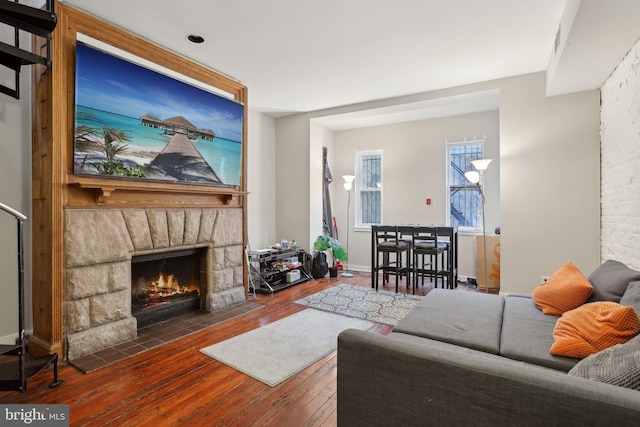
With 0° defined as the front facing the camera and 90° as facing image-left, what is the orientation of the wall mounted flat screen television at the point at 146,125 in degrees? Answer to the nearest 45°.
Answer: approximately 315°

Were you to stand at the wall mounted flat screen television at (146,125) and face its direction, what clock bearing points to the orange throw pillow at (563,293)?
The orange throw pillow is roughly at 12 o'clock from the wall mounted flat screen television.

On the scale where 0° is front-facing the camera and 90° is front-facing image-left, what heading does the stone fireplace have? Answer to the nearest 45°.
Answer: approximately 315°

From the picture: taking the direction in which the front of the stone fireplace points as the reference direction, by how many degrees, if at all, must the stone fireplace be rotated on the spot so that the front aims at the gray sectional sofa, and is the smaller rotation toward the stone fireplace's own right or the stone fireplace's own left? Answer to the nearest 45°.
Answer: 0° — it already faces it

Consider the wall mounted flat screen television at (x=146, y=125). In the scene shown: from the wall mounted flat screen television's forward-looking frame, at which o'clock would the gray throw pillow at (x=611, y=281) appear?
The gray throw pillow is roughly at 12 o'clock from the wall mounted flat screen television.

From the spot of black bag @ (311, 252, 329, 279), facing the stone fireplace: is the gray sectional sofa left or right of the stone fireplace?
left

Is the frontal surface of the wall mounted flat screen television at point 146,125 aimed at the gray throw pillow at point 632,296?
yes

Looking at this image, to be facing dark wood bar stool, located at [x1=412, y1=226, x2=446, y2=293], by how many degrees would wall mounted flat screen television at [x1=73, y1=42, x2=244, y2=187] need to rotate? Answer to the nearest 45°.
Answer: approximately 45° to its left
